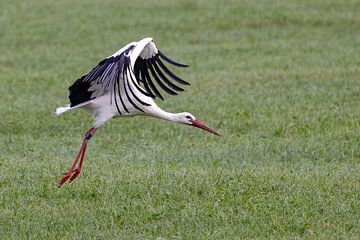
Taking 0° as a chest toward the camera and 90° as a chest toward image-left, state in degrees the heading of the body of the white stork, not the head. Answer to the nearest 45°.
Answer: approximately 270°
